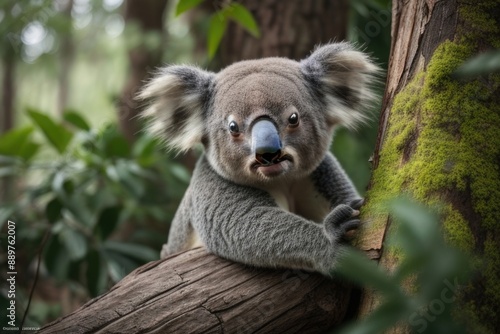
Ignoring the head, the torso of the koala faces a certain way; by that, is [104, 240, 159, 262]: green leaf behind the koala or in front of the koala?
behind

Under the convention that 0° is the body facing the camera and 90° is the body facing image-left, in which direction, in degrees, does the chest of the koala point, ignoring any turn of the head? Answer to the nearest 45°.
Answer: approximately 315°

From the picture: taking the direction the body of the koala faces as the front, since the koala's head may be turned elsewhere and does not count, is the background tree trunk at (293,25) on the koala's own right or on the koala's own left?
on the koala's own left

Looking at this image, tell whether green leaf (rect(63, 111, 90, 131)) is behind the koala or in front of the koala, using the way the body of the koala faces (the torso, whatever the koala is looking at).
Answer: behind

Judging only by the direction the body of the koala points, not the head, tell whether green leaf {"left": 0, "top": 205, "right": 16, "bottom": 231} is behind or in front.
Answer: behind

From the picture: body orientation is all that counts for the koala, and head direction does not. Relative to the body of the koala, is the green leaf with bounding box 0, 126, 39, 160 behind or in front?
behind
